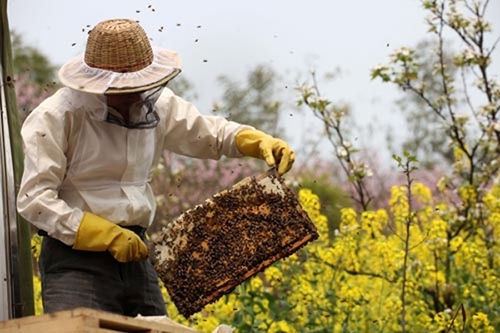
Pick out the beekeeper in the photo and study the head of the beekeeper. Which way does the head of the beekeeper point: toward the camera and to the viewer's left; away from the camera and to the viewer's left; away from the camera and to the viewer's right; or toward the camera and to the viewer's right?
toward the camera and to the viewer's right

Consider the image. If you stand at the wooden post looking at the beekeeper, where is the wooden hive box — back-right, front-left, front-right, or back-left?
front-right

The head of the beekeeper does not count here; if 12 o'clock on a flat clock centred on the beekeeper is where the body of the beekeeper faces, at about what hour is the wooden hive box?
The wooden hive box is roughly at 1 o'clock from the beekeeper.

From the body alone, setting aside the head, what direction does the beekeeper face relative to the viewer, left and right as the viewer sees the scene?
facing the viewer and to the right of the viewer
